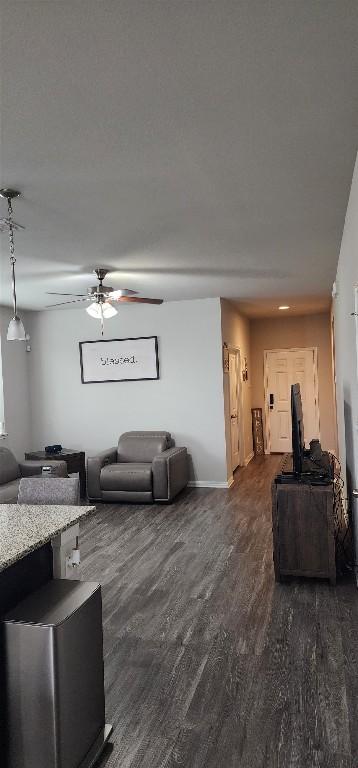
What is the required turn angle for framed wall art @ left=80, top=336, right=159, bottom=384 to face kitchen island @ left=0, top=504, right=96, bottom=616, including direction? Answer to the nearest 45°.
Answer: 0° — it already faces it

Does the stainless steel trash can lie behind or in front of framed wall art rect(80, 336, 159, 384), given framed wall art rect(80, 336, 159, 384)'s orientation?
in front

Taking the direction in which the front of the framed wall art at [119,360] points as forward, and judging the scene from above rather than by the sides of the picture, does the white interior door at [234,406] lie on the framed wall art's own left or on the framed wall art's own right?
on the framed wall art's own left

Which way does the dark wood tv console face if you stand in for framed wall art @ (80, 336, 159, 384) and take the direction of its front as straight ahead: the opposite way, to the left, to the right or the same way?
to the right

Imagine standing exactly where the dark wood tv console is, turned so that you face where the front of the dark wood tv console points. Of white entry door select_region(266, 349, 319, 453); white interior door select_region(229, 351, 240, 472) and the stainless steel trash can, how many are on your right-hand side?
2

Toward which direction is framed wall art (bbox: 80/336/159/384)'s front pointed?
toward the camera

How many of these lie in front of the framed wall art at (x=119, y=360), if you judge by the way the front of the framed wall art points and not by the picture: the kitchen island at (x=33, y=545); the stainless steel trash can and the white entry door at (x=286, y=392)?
2

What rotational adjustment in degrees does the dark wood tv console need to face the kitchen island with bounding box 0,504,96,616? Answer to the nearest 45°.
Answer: approximately 45° to its left

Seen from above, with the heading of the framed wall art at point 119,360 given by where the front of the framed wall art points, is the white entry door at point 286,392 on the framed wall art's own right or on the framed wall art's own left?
on the framed wall art's own left

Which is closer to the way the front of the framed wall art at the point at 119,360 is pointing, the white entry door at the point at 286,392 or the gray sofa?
the gray sofa

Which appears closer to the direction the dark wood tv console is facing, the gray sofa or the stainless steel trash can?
the gray sofa

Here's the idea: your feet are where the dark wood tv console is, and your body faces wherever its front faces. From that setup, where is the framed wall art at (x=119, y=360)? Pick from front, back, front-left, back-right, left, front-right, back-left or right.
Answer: front-right

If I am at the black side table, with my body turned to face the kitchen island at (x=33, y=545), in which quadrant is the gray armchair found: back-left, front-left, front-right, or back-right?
front-left

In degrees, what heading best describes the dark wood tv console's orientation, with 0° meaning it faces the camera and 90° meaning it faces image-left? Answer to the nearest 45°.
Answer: approximately 90°

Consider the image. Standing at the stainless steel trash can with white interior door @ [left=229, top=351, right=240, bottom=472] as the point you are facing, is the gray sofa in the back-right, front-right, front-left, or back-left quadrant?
front-left

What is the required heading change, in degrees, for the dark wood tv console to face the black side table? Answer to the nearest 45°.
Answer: approximately 45° to its right

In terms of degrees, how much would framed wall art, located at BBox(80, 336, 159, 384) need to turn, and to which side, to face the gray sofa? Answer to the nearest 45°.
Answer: approximately 45° to its right
